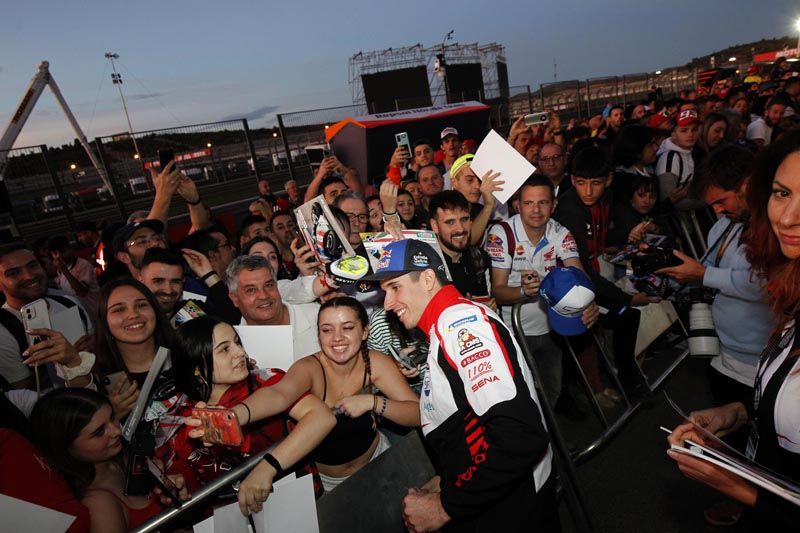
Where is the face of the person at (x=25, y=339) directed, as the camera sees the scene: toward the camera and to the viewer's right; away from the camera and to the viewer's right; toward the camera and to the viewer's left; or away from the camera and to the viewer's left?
toward the camera and to the viewer's right

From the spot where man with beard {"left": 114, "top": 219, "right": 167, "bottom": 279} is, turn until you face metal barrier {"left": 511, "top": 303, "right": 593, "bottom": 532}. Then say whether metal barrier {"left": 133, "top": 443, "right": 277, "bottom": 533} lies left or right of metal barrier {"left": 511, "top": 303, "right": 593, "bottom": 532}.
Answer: right

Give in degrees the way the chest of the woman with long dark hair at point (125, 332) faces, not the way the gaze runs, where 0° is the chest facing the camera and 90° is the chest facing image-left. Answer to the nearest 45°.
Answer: approximately 0°

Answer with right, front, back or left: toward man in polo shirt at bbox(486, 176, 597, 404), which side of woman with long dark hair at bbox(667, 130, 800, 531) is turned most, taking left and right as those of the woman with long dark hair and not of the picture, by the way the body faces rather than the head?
right

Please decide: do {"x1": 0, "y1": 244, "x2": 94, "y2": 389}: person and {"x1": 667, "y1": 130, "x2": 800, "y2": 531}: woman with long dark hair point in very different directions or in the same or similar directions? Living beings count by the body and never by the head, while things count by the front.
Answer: very different directions

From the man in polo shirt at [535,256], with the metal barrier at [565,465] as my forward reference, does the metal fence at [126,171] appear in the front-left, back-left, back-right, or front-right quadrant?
back-right

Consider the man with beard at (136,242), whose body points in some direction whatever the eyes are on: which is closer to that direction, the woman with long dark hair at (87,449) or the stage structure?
the woman with long dark hair

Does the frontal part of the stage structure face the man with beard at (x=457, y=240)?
yes

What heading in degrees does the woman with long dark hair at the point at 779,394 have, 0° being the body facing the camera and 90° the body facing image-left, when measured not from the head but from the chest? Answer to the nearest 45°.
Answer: approximately 45°

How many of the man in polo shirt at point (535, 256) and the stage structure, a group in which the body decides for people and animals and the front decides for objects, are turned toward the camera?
2

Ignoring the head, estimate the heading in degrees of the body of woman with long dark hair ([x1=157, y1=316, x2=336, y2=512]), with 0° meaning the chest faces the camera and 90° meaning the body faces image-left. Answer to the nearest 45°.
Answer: approximately 315°
